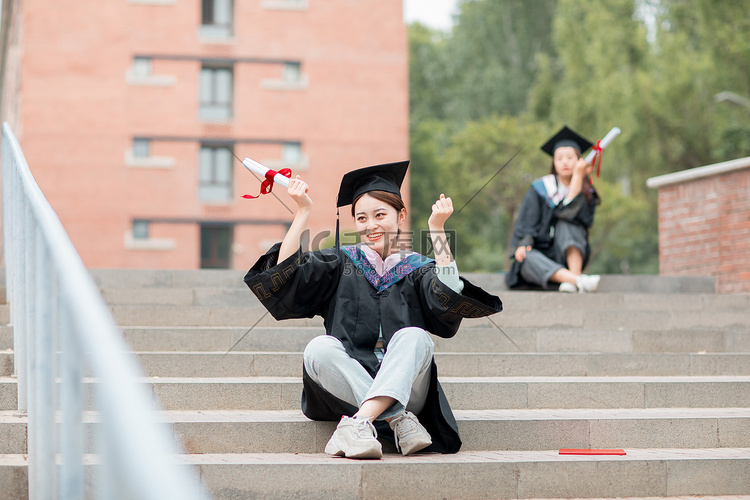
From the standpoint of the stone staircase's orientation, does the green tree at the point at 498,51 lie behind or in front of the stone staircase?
behind

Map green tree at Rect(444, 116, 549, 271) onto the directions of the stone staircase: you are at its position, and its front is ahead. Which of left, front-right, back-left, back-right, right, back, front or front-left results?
back

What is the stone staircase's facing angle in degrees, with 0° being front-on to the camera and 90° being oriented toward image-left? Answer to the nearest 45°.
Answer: approximately 0°

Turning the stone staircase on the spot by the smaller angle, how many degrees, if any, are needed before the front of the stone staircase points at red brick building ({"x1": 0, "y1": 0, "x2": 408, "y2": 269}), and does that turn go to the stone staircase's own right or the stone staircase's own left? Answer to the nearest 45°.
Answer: approximately 180°

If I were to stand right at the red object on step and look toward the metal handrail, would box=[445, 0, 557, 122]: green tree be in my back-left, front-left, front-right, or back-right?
back-right
